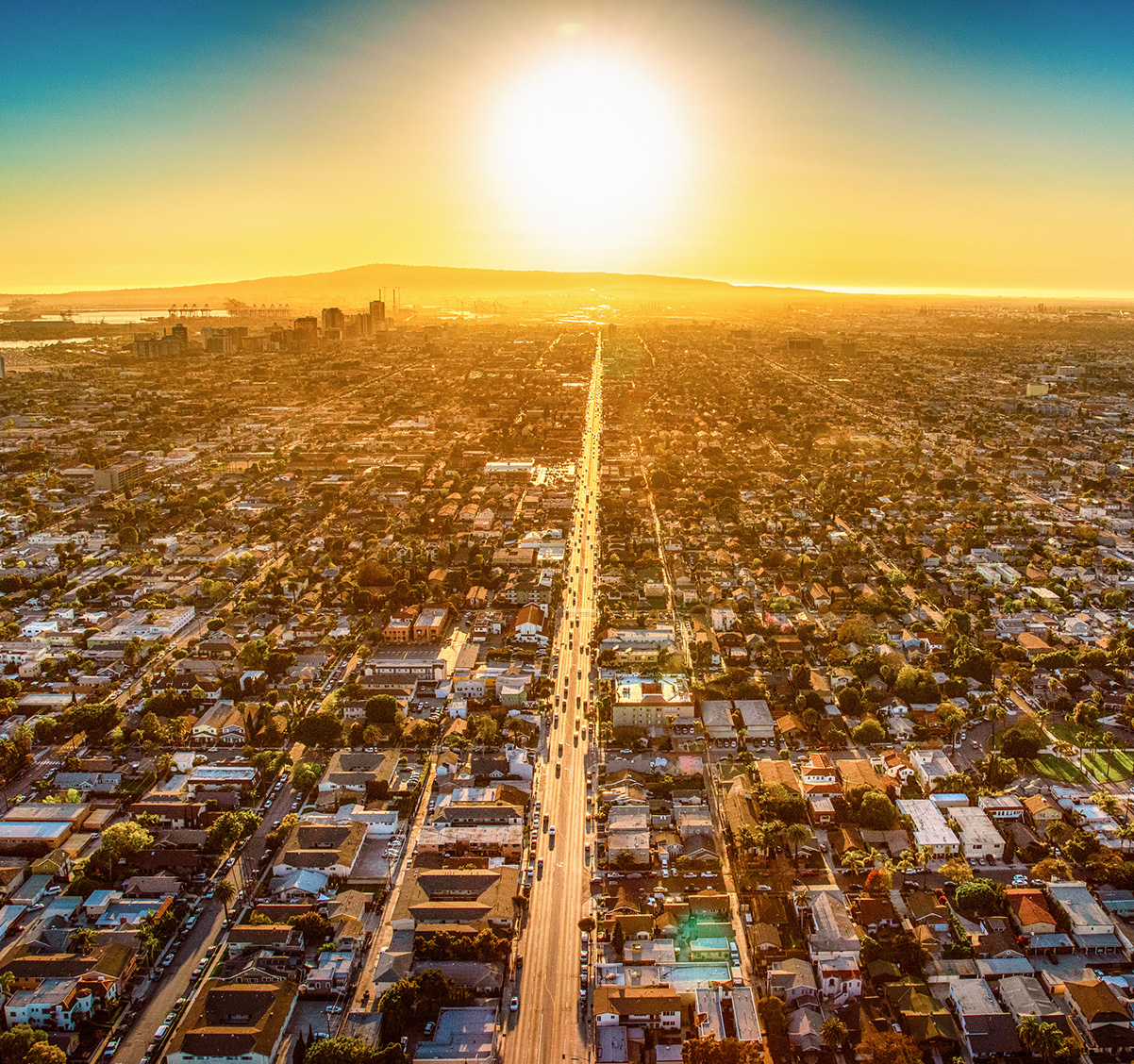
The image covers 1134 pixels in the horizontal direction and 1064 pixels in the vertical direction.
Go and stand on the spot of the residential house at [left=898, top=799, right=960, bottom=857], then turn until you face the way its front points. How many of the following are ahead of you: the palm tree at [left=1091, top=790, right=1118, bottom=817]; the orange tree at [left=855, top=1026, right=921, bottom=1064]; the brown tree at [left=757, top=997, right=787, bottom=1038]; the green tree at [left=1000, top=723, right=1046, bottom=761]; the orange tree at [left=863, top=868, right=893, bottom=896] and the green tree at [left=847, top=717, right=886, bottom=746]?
3

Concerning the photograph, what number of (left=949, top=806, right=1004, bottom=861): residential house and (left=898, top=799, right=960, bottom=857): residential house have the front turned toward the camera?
2

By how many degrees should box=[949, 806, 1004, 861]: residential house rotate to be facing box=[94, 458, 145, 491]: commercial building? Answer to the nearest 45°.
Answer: approximately 90° to its right

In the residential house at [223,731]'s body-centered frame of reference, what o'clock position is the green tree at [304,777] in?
The green tree is roughly at 11 o'clock from the residential house.

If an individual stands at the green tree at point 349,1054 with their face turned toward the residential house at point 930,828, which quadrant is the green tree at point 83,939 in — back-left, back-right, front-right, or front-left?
back-left

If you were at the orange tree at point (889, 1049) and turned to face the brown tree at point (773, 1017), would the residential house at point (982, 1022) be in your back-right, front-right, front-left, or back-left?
back-right

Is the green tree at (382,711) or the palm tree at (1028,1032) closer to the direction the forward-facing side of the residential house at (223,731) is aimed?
the palm tree

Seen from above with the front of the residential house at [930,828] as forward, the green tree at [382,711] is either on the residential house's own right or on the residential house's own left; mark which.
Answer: on the residential house's own right

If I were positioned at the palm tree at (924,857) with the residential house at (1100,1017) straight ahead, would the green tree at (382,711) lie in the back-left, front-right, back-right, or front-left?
back-right
